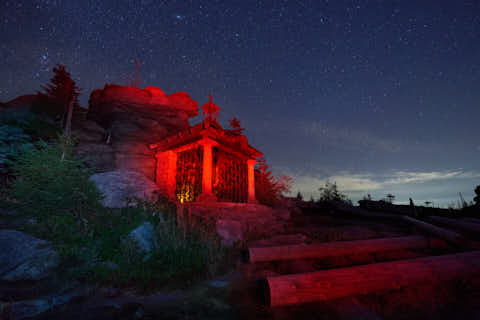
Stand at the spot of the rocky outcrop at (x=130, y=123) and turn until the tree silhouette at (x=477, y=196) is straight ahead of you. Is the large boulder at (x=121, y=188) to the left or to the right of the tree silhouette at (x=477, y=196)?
right
